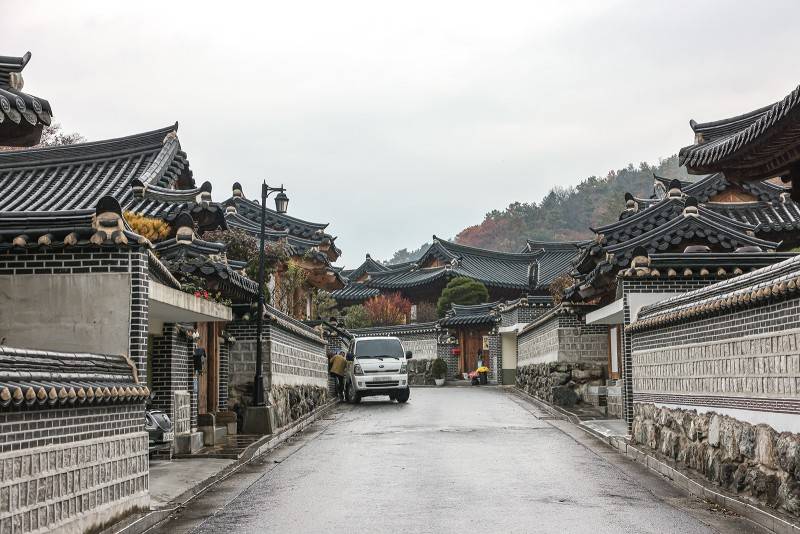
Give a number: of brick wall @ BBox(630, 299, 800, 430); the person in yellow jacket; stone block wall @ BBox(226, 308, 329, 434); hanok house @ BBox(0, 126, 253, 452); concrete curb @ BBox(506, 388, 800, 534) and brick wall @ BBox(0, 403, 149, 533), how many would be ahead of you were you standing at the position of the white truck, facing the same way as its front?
5

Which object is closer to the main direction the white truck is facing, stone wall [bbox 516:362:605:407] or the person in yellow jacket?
the stone wall

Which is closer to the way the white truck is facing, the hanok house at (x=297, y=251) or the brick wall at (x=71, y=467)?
the brick wall

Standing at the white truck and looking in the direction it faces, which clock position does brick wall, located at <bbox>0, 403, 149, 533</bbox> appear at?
The brick wall is roughly at 12 o'clock from the white truck.

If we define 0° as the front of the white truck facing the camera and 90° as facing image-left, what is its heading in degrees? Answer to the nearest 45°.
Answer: approximately 0°

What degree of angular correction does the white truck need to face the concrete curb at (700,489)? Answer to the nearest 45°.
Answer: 0° — it already faces it

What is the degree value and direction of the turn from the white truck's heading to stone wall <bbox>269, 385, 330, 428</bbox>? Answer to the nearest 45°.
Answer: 0° — it already faces it

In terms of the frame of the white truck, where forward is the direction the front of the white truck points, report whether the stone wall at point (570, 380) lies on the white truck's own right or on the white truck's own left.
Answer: on the white truck's own left
